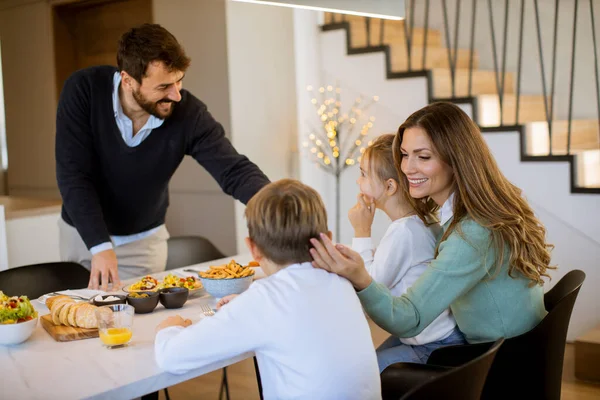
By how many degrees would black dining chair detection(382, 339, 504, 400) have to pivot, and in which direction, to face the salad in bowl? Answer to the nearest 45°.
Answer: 0° — it already faces it

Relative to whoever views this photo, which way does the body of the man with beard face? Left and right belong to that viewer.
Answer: facing the viewer and to the right of the viewer

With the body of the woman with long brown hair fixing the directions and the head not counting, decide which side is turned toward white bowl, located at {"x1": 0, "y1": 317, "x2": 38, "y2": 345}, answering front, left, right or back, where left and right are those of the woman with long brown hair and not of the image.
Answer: front

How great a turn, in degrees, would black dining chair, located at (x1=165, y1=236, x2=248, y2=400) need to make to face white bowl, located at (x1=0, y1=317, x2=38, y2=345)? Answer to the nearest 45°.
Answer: approximately 45° to its right

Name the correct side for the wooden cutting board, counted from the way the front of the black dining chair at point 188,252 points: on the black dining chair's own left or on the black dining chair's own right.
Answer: on the black dining chair's own right

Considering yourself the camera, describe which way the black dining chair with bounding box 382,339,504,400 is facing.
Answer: facing to the left of the viewer

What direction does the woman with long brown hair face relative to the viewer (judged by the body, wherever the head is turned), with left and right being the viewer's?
facing to the left of the viewer

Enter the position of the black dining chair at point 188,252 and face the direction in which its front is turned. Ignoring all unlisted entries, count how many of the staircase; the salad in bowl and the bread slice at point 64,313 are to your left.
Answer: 1

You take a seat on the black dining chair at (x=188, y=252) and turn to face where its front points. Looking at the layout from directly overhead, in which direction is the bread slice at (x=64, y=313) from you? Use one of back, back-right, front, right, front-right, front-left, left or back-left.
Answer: front-right

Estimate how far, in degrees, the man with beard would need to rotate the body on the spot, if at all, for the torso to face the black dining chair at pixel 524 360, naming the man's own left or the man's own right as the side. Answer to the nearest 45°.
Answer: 0° — they already face it

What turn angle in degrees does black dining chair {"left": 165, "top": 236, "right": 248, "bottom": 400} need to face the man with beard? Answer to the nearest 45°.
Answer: approximately 45° to its right

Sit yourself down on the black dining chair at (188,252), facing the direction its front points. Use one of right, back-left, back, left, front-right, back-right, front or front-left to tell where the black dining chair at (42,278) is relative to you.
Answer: right

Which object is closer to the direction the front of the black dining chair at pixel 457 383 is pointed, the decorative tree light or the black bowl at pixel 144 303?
the black bowl

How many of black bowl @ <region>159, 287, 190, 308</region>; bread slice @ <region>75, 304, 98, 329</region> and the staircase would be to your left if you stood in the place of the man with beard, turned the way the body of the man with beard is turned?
1

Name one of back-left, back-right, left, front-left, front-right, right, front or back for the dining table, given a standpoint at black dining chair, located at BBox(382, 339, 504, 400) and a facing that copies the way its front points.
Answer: front

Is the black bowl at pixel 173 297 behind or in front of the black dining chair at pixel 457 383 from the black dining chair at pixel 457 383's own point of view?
in front

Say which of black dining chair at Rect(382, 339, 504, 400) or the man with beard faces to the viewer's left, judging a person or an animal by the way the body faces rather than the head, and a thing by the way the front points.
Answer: the black dining chair
